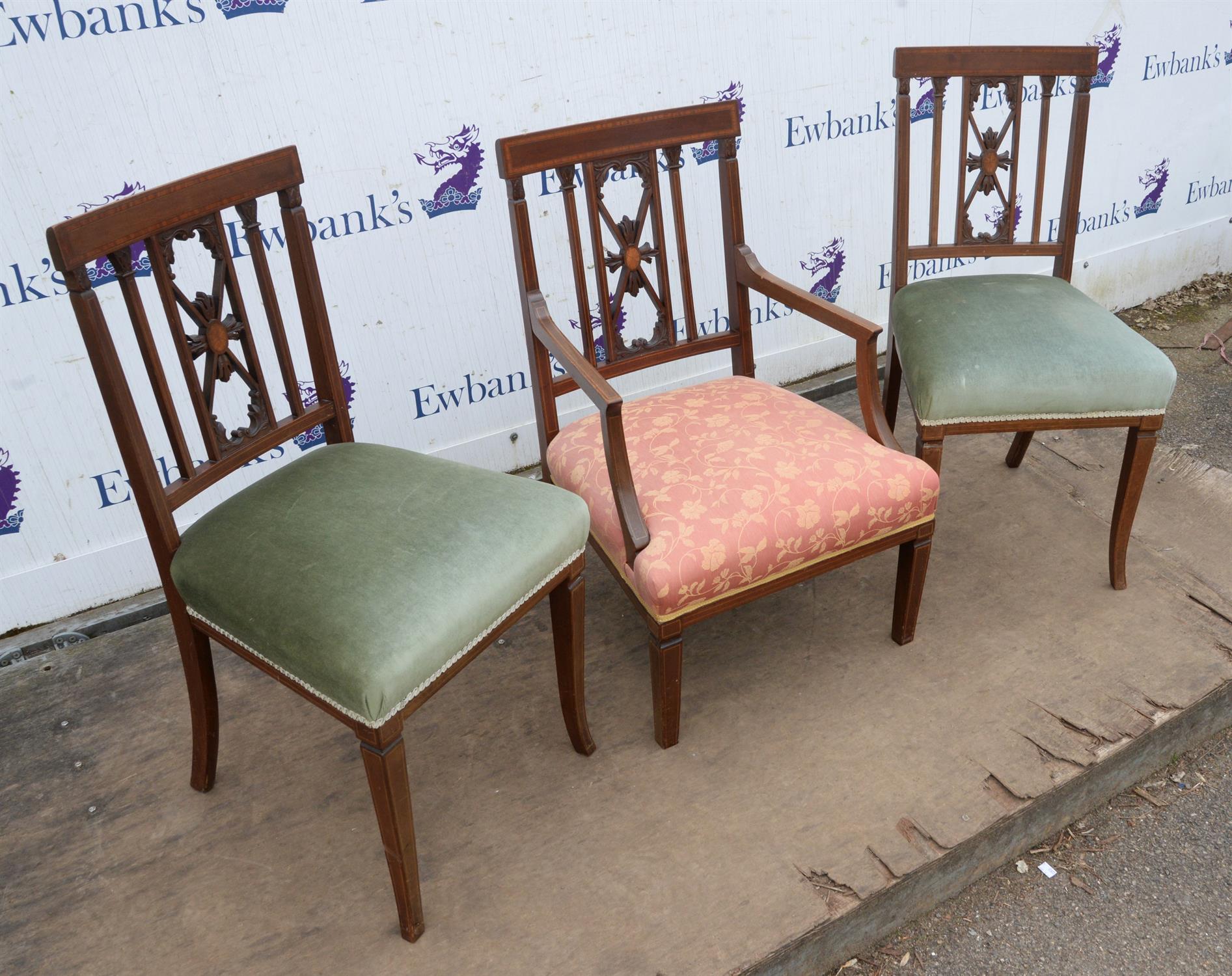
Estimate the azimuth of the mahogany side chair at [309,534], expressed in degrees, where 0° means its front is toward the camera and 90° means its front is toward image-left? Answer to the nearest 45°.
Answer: approximately 315°

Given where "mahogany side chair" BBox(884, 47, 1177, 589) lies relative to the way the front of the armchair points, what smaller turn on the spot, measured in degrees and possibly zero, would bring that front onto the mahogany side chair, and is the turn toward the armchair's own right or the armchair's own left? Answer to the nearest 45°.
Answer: approximately 90° to the armchair's own left

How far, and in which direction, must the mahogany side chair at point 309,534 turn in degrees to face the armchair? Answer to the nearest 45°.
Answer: approximately 45° to its left

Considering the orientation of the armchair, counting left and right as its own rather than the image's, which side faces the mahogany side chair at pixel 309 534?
right

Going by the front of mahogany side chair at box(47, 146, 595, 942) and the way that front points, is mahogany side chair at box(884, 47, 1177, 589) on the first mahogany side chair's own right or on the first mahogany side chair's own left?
on the first mahogany side chair's own left
